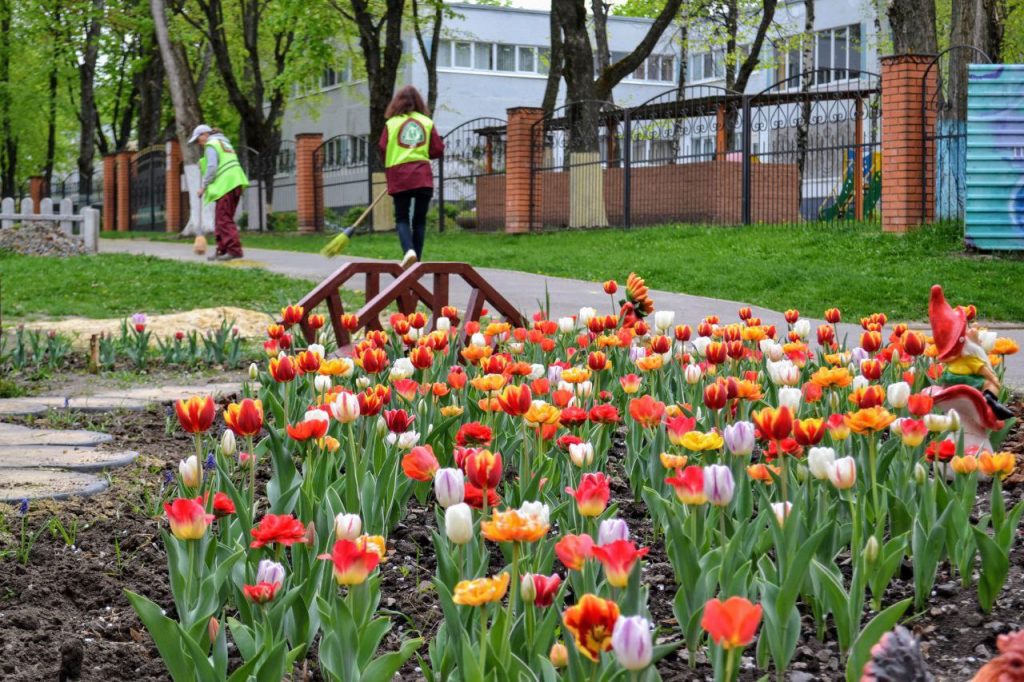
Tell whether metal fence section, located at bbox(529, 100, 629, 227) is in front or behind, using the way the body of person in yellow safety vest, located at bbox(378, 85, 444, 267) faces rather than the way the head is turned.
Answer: in front

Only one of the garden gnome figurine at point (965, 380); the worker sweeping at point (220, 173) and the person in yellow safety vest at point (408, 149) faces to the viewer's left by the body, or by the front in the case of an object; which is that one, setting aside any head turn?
the worker sweeping

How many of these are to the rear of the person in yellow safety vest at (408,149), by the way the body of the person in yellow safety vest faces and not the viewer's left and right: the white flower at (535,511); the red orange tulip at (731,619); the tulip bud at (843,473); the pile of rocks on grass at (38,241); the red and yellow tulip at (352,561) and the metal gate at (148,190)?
4

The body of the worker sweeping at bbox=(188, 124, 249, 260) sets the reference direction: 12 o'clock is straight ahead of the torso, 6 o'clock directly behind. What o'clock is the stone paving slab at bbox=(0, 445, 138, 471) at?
The stone paving slab is roughly at 9 o'clock from the worker sweeping.

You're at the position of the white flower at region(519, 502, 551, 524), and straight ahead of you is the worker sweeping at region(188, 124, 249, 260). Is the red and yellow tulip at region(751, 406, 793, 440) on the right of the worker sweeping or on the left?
right

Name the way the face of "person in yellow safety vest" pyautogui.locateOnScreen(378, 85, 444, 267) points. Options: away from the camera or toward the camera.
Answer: away from the camera

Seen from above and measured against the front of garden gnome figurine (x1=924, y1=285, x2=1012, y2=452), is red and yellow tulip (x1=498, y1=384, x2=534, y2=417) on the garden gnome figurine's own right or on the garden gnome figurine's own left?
on the garden gnome figurine's own right

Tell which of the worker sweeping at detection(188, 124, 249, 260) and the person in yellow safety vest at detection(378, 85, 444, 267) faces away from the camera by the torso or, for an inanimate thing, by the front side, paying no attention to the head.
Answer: the person in yellow safety vest

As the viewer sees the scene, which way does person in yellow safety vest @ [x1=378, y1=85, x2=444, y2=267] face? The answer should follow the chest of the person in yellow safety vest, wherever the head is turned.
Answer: away from the camera

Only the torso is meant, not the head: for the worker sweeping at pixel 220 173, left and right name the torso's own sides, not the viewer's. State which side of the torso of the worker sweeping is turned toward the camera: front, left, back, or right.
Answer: left
